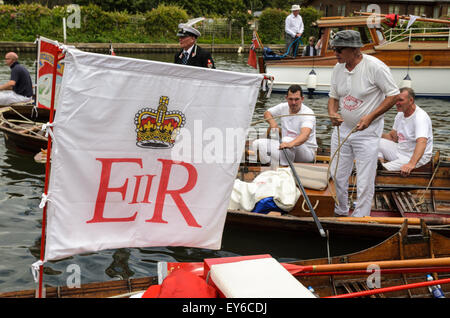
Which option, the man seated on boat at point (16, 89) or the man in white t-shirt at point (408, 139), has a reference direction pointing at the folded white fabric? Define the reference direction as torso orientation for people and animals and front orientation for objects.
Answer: the man in white t-shirt

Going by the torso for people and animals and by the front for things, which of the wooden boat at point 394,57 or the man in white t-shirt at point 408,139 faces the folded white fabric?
the man in white t-shirt

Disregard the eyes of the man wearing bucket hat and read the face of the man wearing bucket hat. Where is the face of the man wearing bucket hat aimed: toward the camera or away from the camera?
toward the camera

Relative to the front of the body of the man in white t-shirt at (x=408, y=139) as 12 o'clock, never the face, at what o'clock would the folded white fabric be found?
The folded white fabric is roughly at 12 o'clock from the man in white t-shirt.

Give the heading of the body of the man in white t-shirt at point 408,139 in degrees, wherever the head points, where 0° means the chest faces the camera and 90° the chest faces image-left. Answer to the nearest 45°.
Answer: approximately 45°

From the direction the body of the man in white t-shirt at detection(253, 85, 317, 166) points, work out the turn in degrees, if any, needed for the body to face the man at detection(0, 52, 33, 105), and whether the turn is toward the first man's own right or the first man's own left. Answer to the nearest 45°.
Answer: approximately 90° to the first man's own right

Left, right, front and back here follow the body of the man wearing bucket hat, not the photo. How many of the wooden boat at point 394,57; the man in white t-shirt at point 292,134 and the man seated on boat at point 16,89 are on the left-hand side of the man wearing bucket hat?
0

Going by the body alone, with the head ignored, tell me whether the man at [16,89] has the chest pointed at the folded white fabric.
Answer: no

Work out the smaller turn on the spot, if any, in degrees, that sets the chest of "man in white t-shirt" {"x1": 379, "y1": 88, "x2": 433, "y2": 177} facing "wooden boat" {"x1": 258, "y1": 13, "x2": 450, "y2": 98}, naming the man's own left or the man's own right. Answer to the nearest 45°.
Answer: approximately 135° to the man's own right

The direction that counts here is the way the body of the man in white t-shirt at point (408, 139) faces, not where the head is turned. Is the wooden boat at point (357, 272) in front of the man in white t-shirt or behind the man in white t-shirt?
in front

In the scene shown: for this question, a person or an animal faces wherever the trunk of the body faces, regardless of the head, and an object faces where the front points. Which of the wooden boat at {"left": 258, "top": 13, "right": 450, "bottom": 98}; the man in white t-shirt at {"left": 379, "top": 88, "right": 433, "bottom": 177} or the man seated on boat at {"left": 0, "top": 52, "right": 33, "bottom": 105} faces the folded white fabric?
the man in white t-shirt

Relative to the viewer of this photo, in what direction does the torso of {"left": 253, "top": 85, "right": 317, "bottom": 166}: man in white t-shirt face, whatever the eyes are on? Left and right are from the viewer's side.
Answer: facing the viewer and to the left of the viewer

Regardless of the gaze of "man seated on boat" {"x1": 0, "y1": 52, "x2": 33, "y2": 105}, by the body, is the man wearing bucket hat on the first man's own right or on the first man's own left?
on the first man's own left

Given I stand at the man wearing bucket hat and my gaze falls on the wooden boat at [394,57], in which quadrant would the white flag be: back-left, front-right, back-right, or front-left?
back-left

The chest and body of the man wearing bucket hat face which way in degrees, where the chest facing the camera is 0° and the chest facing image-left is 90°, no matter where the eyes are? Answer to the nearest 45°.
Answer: approximately 45°

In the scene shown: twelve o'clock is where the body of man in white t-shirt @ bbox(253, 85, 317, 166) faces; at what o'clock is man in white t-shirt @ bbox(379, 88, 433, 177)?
man in white t-shirt @ bbox(379, 88, 433, 177) is roughly at 8 o'clock from man in white t-shirt @ bbox(253, 85, 317, 166).
